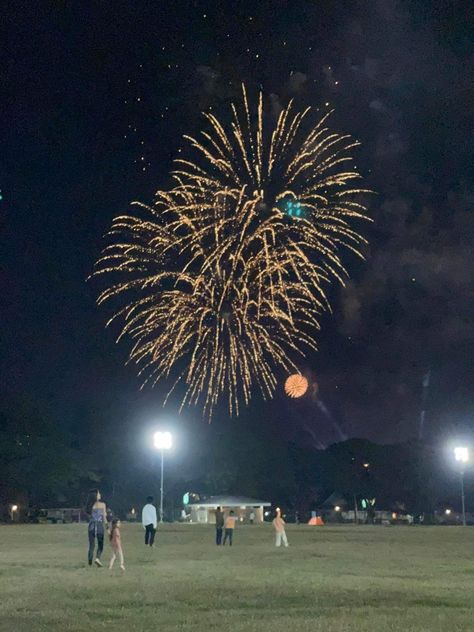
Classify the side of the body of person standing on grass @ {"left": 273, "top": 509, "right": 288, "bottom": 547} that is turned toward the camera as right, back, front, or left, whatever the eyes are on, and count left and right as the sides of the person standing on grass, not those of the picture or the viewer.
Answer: back

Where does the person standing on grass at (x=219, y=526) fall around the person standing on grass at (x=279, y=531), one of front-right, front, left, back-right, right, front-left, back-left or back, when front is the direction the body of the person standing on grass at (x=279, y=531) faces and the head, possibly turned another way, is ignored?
front-left
